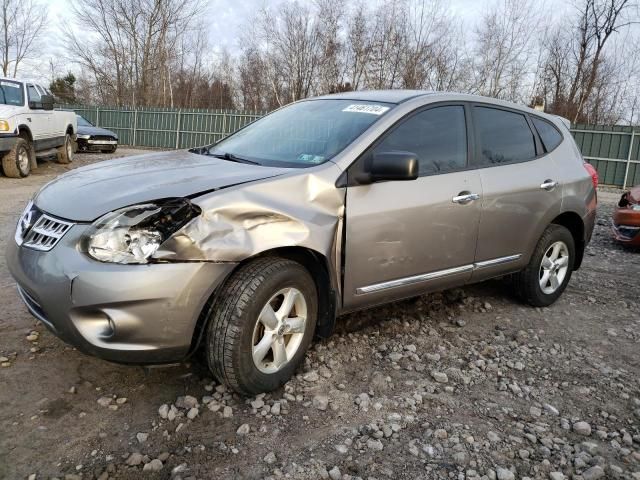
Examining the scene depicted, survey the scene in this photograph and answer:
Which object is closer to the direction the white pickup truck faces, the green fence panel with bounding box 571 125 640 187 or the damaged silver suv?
the damaged silver suv

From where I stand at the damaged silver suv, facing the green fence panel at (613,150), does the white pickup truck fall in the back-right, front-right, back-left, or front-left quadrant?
front-left

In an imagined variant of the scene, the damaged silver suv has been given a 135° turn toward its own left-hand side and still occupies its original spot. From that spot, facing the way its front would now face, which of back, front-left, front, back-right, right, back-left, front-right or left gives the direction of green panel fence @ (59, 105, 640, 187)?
left

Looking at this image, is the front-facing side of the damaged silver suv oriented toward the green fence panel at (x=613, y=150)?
no

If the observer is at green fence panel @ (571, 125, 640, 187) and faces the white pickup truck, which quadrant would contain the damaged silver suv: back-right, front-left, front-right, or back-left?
front-left

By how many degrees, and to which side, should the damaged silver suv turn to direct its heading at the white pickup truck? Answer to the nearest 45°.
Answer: approximately 90° to its right

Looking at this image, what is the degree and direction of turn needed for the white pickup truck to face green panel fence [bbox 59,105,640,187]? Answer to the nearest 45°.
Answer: approximately 180°

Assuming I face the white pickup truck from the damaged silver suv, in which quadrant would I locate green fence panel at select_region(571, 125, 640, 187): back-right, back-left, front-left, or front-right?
front-right

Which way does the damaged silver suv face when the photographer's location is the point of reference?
facing the viewer and to the left of the viewer

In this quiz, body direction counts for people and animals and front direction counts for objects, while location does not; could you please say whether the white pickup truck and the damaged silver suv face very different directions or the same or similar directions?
same or similar directions

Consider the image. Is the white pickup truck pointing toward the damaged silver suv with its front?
no

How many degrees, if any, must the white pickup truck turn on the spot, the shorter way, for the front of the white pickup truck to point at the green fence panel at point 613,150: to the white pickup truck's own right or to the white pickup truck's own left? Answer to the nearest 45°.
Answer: approximately 135° to the white pickup truck's own left
